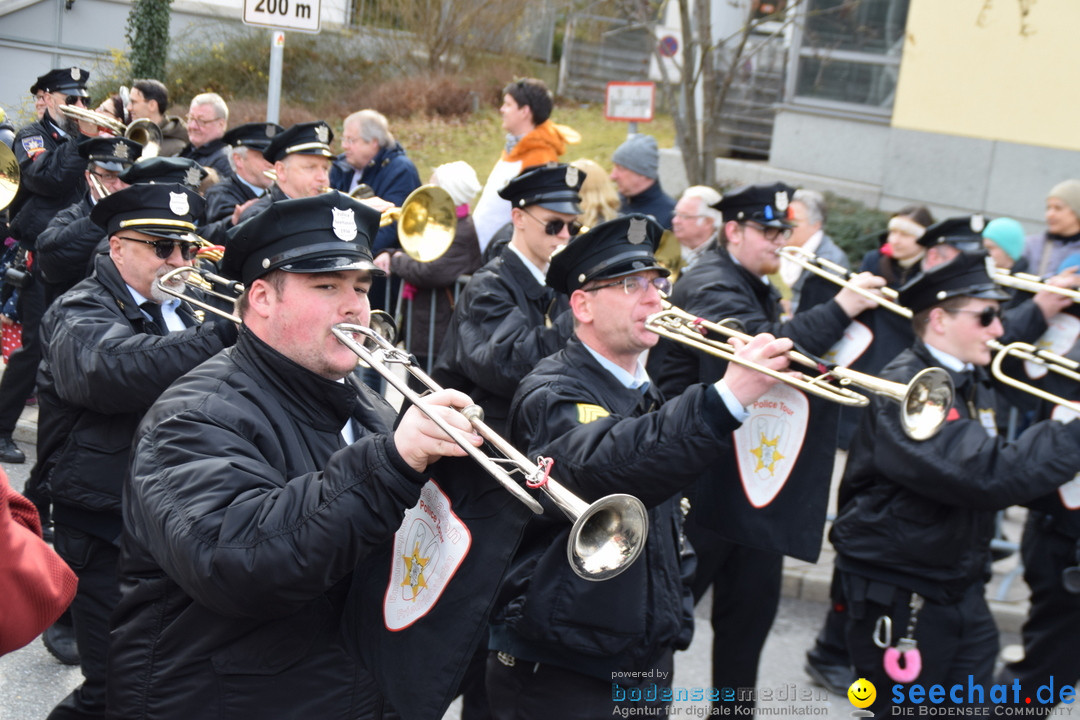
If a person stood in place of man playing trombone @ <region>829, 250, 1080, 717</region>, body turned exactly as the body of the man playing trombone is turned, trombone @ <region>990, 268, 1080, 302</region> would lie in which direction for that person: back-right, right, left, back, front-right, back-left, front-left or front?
left

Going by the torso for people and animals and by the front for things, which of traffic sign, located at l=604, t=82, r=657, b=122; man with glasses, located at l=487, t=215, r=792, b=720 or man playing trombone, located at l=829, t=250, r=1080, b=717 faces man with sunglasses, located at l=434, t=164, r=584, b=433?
the traffic sign

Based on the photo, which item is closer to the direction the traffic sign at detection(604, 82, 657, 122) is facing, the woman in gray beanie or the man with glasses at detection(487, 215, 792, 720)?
the man with glasses

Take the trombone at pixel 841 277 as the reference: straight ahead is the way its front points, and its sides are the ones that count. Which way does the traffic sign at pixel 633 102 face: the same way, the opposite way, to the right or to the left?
to the right

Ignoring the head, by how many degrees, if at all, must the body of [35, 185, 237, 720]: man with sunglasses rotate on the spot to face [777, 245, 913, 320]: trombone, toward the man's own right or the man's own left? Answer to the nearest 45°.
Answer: approximately 45° to the man's own left

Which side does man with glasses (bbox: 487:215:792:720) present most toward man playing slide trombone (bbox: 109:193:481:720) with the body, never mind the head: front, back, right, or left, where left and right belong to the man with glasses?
right

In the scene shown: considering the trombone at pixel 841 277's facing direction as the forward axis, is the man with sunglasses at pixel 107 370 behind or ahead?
behind

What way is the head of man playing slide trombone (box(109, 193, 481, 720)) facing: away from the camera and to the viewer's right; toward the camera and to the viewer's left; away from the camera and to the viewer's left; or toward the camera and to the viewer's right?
toward the camera and to the viewer's right

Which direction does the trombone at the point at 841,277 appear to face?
to the viewer's right

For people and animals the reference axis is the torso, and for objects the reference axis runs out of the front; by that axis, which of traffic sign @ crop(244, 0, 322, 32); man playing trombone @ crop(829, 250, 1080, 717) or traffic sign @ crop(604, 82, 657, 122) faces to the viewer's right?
the man playing trombone

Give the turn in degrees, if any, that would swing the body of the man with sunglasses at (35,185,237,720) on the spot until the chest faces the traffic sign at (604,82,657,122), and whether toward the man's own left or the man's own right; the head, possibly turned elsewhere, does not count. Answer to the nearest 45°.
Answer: approximately 90° to the man's own left

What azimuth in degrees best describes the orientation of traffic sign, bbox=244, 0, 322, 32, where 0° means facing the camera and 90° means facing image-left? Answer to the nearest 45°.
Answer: approximately 0°

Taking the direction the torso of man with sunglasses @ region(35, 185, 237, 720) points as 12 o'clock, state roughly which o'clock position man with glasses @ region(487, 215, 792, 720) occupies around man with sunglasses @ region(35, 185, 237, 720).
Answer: man with glasses @ region(487, 215, 792, 720) is roughly at 12 o'clock from man with sunglasses @ region(35, 185, 237, 720).

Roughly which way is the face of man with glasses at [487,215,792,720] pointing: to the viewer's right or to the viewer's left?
to the viewer's right

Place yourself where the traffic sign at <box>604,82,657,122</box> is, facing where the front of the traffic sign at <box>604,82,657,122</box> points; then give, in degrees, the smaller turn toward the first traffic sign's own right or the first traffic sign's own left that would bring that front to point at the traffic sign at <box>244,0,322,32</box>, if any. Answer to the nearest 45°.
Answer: approximately 45° to the first traffic sign's own right

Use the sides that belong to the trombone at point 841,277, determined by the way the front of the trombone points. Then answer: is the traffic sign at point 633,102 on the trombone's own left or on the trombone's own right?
on the trombone's own left

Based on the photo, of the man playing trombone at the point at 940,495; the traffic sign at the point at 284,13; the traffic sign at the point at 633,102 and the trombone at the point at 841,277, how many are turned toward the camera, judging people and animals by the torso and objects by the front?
2

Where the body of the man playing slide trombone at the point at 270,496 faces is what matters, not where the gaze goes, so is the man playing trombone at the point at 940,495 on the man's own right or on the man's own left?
on the man's own left
